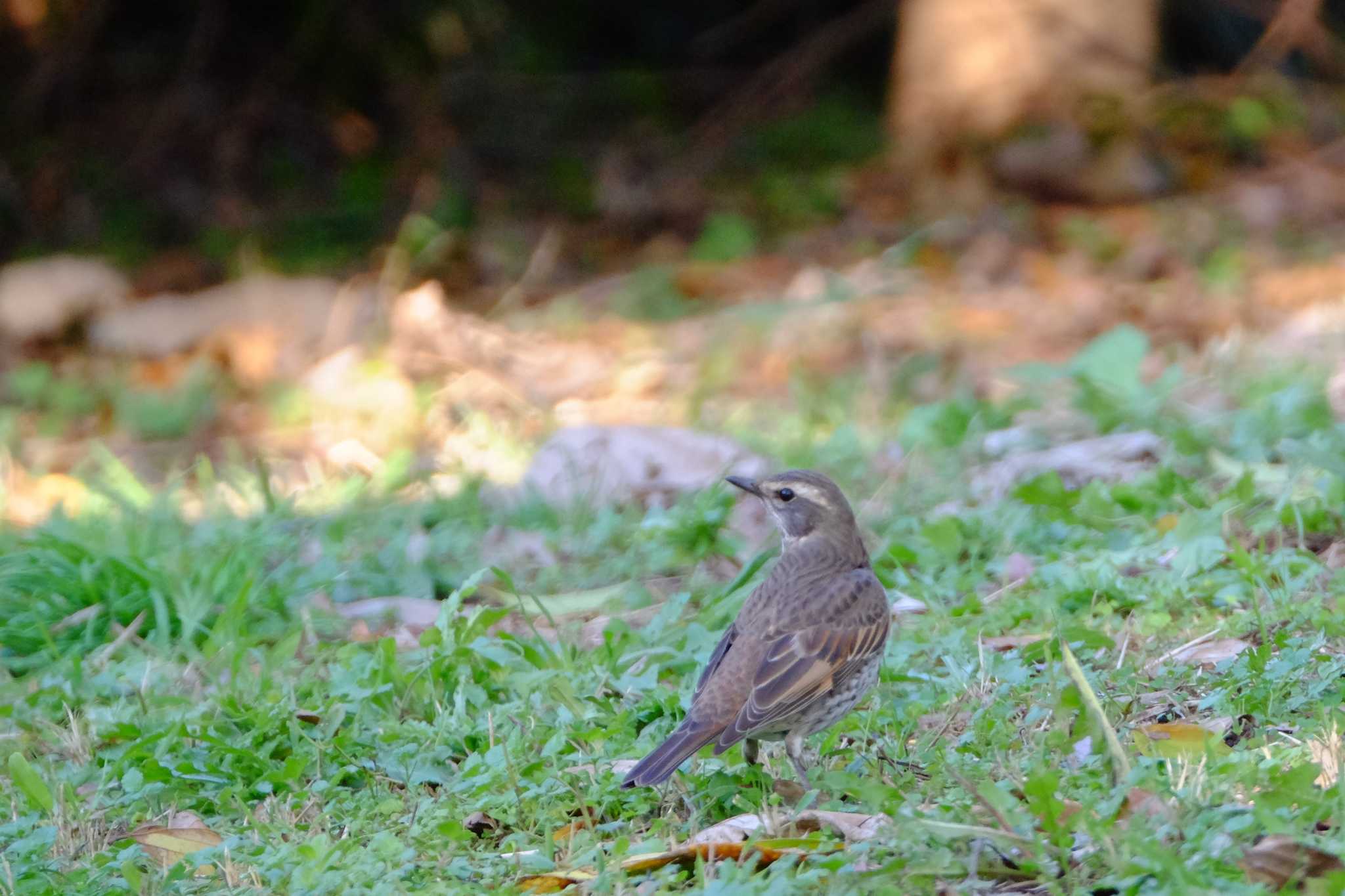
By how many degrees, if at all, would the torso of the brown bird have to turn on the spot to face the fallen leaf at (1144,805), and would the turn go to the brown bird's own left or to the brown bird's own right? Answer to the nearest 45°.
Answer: approximately 90° to the brown bird's own right

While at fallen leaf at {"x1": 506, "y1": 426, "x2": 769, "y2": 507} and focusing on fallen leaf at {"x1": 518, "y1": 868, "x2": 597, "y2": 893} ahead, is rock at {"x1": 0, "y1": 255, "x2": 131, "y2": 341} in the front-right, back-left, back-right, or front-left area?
back-right

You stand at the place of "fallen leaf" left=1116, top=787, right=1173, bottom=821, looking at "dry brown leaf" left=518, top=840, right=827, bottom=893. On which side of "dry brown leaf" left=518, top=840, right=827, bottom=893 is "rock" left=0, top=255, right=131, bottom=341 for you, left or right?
right

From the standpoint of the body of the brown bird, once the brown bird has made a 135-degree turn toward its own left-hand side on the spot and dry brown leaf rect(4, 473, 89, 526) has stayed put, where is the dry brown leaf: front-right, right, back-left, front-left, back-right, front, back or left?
front-right

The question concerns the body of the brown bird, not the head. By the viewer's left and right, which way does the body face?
facing away from the viewer and to the right of the viewer

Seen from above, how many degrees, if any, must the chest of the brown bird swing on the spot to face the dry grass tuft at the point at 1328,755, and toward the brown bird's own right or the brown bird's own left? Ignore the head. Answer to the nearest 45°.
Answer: approximately 90° to the brown bird's own right

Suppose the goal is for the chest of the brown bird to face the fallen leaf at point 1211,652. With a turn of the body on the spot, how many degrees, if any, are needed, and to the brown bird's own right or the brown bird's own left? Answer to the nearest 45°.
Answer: approximately 45° to the brown bird's own right

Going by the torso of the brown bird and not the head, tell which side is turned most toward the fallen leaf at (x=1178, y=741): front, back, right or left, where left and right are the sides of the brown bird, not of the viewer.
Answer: right

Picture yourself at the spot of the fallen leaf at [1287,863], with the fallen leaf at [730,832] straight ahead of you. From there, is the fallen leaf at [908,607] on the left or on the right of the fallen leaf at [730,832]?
right

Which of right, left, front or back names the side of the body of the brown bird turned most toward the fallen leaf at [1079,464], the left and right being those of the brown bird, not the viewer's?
front

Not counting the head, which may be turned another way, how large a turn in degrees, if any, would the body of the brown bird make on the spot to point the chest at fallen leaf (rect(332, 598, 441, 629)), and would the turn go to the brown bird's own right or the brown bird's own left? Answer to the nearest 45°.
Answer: approximately 90° to the brown bird's own left

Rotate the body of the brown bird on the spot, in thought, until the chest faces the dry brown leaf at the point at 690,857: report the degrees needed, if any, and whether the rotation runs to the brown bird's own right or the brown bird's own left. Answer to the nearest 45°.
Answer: approximately 135° to the brown bird's own right

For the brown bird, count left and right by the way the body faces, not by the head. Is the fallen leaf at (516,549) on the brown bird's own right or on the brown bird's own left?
on the brown bird's own left

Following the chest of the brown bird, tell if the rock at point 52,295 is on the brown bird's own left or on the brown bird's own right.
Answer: on the brown bird's own left

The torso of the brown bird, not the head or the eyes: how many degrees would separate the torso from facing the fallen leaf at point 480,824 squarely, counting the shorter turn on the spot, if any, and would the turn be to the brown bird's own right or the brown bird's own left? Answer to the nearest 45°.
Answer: approximately 180°
